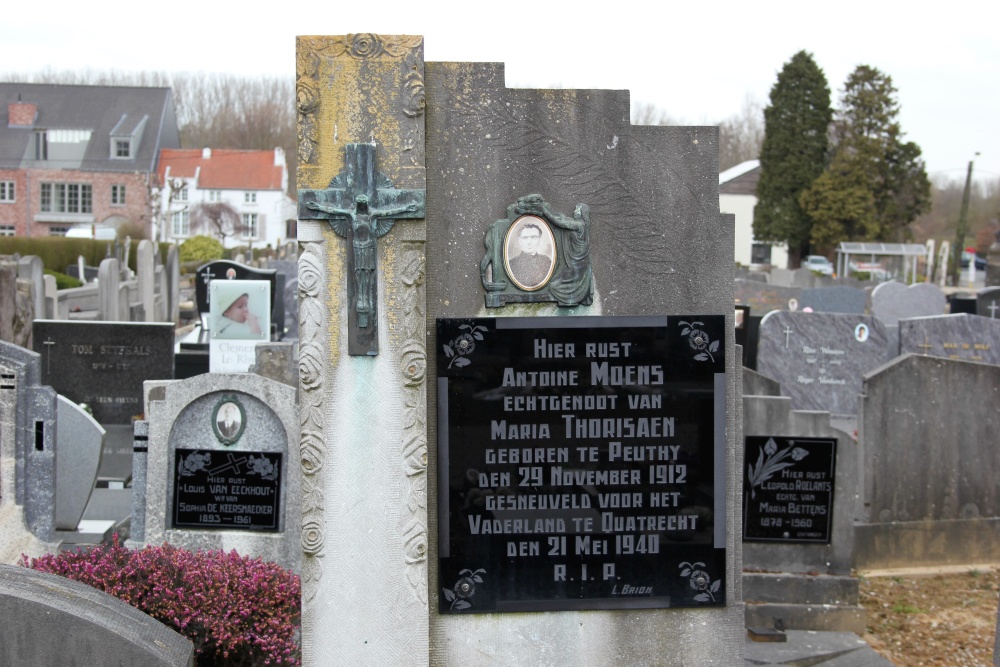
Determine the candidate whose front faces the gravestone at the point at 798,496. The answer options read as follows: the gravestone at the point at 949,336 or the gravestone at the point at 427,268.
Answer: the gravestone at the point at 949,336

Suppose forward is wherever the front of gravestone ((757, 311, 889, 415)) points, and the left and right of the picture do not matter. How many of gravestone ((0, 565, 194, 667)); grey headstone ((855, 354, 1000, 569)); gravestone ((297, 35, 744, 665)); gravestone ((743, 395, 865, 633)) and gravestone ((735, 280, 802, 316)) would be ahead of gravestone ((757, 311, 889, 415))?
4

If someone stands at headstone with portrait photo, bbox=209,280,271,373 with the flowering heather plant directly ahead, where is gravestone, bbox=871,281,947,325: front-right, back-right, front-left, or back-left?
back-left

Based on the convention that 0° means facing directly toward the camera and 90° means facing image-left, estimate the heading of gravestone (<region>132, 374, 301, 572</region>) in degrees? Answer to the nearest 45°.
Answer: approximately 0°

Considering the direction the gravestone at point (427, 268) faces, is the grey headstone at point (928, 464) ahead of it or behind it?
behind

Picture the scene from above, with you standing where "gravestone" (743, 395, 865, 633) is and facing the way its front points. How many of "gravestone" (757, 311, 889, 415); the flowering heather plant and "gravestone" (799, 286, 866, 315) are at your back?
2

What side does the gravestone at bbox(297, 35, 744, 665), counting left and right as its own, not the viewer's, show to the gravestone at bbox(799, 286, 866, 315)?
back

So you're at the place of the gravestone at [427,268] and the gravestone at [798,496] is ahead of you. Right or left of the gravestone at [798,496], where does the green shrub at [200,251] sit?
left

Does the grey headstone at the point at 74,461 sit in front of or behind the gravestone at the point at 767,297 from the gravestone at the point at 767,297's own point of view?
in front

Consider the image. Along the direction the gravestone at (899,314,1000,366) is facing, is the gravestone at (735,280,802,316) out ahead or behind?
behind

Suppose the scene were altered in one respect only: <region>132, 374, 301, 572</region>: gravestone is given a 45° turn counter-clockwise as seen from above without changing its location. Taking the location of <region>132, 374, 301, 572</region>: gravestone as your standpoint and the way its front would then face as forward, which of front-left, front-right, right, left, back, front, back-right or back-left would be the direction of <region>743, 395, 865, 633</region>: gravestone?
front-left

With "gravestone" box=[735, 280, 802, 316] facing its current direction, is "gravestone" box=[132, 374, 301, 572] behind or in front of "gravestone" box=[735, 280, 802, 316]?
in front

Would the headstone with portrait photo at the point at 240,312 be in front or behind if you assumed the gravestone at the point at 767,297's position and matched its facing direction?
in front
